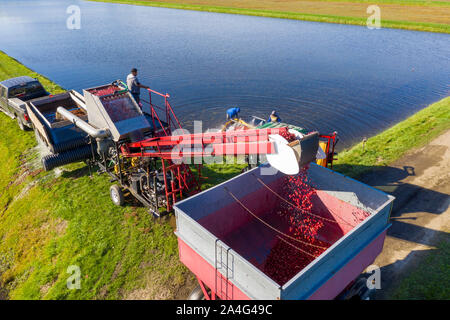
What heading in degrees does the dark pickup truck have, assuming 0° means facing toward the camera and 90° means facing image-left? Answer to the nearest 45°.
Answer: approximately 135°
